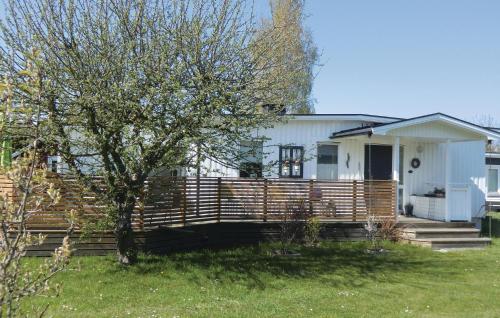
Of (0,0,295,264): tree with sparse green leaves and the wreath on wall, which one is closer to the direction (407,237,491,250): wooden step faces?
the tree with sparse green leaves

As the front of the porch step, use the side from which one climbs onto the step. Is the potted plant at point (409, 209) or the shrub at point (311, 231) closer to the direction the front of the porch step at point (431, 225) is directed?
the shrub

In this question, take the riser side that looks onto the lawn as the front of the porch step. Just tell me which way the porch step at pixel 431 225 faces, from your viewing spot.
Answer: facing the viewer

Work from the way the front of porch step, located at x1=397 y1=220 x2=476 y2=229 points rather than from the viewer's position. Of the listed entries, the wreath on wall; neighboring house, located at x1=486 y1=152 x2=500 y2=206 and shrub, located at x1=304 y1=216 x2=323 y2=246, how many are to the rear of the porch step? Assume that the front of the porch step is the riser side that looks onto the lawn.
2

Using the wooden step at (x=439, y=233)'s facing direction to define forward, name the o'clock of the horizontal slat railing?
The horizontal slat railing is roughly at 2 o'clock from the wooden step.

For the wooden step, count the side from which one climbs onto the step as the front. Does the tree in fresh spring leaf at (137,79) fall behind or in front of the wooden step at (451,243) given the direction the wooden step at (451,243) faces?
in front

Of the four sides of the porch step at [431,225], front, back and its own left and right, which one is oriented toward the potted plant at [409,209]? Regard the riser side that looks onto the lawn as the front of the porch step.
back

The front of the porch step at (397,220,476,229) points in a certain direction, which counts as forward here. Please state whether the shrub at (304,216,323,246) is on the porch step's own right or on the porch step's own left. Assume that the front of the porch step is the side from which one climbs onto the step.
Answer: on the porch step's own right

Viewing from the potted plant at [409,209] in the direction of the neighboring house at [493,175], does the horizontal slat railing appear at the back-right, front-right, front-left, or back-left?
back-left

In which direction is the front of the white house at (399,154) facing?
toward the camera

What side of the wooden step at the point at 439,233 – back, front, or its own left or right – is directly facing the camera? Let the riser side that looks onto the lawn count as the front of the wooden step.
front

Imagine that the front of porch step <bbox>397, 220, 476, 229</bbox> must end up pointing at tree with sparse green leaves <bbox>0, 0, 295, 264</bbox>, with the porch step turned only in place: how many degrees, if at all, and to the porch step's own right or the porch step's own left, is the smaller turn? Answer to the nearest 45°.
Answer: approximately 45° to the porch step's own right
